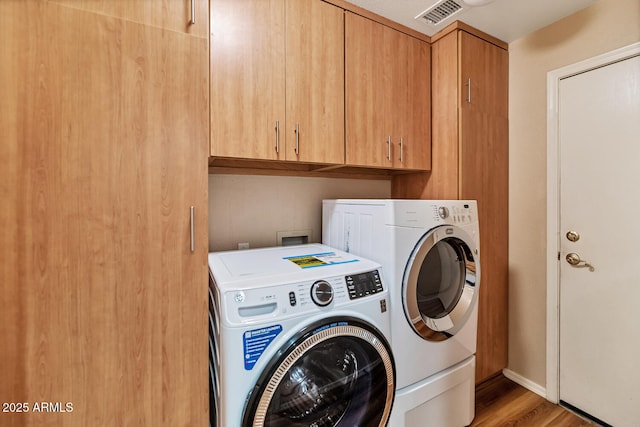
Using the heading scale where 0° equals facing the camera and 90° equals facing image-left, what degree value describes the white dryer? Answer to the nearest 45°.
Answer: approximately 315°

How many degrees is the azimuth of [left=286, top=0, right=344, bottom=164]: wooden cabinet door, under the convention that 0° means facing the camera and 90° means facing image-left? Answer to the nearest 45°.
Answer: approximately 315°

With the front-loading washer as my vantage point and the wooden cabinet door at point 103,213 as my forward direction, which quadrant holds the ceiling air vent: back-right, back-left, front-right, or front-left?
back-right

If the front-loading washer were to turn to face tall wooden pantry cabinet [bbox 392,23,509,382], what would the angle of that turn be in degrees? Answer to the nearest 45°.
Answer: approximately 90° to its left

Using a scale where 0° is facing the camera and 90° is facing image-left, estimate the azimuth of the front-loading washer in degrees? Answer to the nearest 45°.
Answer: approximately 315°

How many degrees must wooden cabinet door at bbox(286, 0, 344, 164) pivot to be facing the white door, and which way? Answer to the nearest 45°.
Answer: approximately 45° to its left

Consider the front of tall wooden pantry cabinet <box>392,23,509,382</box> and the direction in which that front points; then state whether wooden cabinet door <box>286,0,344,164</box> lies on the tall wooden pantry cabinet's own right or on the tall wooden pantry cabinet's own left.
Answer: on the tall wooden pantry cabinet's own right

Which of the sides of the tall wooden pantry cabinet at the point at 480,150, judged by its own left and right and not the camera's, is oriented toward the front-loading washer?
right

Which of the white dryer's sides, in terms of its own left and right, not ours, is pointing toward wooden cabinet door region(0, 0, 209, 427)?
right
